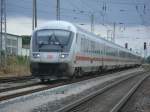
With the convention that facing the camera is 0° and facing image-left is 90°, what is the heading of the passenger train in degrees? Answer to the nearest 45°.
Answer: approximately 45°
